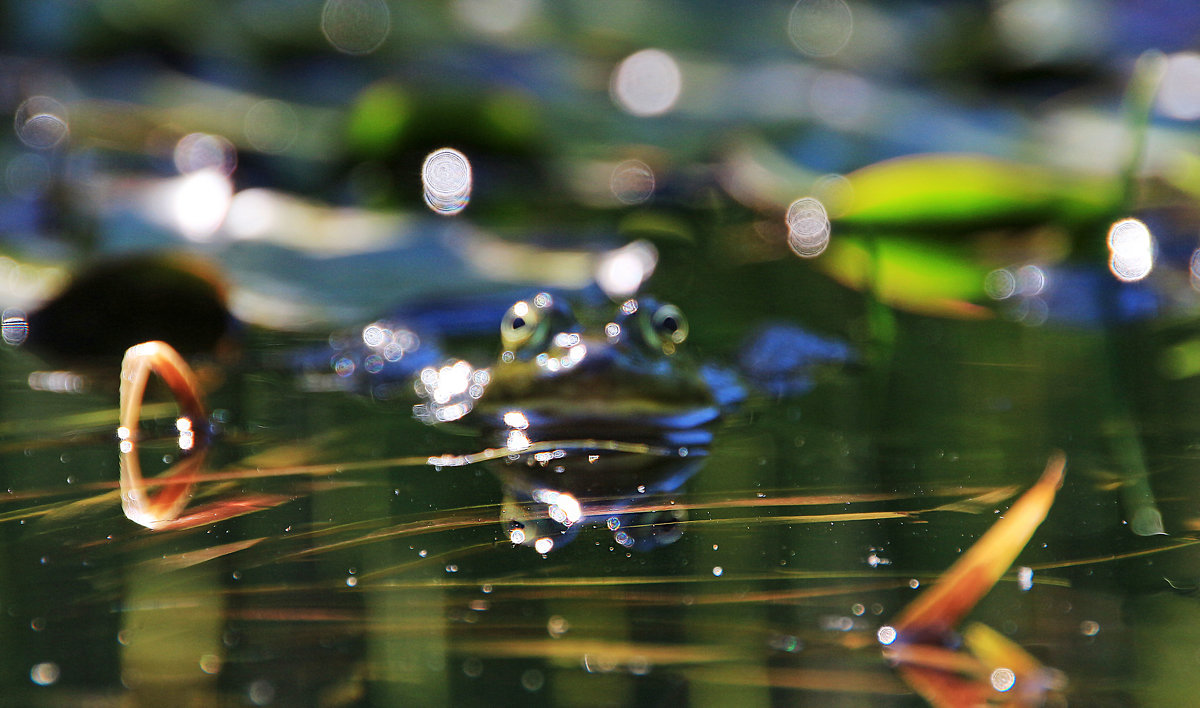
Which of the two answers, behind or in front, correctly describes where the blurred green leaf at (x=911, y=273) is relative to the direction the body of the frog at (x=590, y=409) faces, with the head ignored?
behind

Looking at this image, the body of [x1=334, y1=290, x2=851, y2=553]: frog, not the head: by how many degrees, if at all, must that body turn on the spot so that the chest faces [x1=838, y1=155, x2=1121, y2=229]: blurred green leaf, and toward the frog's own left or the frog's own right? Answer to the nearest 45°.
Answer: approximately 135° to the frog's own left

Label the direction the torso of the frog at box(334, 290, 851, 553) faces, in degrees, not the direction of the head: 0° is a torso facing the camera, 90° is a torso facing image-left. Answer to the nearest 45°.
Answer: approximately 0°

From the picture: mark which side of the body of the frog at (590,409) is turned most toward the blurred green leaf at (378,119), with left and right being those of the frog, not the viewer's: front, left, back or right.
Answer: back
